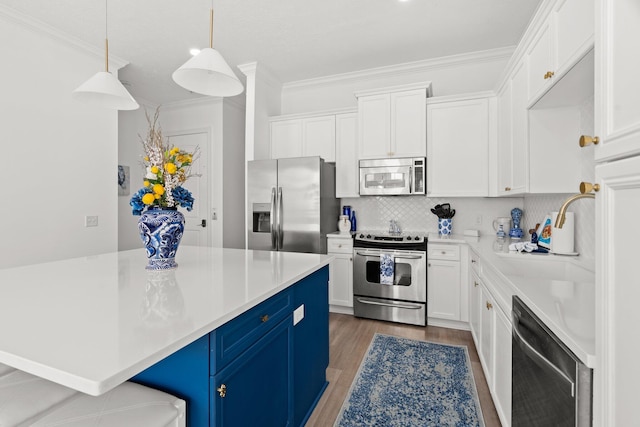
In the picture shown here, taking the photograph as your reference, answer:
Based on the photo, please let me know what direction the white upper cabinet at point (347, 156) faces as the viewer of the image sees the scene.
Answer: facing the viewer

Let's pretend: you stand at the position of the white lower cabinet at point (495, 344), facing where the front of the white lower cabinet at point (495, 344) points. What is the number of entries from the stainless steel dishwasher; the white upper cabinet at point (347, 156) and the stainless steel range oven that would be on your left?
1

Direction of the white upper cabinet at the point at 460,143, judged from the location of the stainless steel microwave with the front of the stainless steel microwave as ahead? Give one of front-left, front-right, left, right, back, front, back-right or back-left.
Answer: left

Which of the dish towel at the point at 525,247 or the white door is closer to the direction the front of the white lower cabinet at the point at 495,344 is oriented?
the white door

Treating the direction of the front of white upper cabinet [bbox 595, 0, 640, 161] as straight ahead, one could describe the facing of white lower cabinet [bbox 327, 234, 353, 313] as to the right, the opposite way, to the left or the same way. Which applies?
to the left

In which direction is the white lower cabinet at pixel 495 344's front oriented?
to the viewer's left

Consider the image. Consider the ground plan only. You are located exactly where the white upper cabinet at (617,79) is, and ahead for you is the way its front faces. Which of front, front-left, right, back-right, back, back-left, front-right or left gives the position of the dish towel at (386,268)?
right

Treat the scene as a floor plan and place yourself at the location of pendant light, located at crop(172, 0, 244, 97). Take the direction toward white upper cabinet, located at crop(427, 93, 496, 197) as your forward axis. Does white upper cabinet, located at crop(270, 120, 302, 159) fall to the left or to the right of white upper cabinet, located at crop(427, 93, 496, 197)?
left

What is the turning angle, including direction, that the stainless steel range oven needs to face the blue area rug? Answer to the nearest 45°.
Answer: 0° — it already faces it

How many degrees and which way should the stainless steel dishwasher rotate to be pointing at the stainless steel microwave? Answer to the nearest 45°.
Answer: approximately 90° to its right

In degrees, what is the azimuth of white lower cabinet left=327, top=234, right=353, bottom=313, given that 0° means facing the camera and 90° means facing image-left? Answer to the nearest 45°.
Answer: approximately 0°

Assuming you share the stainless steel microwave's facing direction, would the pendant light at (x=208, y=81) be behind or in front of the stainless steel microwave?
in front

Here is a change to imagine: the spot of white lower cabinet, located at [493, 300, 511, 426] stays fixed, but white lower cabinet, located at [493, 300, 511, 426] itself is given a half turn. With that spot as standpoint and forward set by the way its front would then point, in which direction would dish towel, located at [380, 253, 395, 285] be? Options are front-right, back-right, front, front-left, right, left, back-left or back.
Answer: back-left

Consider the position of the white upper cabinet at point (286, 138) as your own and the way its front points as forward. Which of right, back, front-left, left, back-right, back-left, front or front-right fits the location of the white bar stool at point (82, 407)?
front

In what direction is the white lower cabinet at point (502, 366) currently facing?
to the viewer's left

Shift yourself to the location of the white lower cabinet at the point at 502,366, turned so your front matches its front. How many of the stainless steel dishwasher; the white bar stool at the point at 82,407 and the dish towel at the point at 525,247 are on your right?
1
